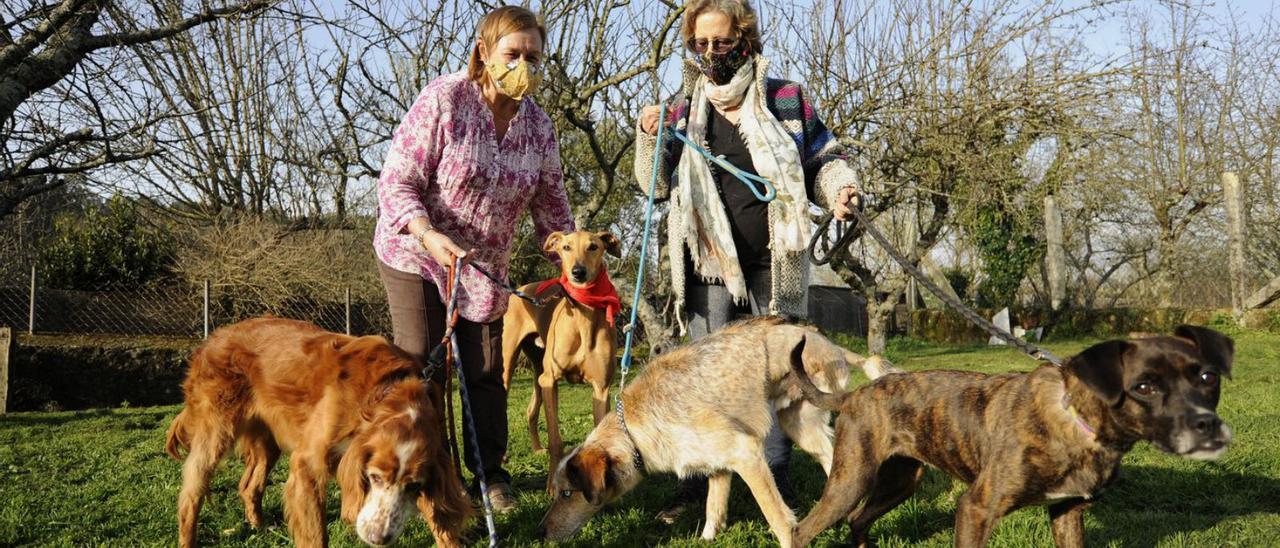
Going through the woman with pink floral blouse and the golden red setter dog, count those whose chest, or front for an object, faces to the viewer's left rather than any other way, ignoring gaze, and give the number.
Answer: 0

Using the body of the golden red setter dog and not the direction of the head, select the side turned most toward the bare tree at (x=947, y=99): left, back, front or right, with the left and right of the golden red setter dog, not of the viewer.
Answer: left

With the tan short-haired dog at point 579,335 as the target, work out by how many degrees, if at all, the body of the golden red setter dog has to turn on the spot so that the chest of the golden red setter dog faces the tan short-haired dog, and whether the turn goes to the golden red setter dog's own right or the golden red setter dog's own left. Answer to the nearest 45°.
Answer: approximately 90° to the golden red setter dog's own left

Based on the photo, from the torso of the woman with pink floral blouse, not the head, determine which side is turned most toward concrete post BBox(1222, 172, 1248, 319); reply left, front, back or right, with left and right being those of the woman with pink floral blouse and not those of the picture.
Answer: left

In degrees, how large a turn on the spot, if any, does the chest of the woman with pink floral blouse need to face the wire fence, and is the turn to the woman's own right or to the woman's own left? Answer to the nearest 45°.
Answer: approximately 180°

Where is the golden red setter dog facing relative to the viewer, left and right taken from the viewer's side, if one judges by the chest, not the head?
facing the viewer and to the right of the viewer

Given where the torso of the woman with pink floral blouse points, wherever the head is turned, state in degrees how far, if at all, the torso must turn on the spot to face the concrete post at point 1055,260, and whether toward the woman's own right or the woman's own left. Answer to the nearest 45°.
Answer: approximately 90° to the woman's own left
